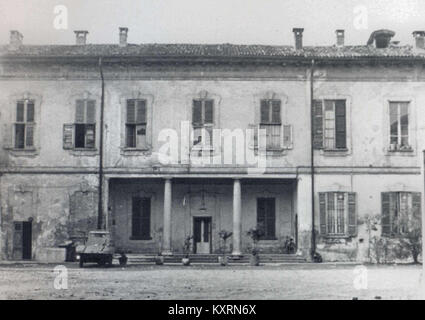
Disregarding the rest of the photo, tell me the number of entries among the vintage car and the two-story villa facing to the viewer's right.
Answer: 0

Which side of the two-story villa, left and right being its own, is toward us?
front

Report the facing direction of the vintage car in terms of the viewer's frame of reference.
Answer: facing the viewer and to the left of the viewer

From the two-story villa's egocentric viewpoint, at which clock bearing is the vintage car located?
The vintage car is roughly at 2 o'clock from the two-story villa.
